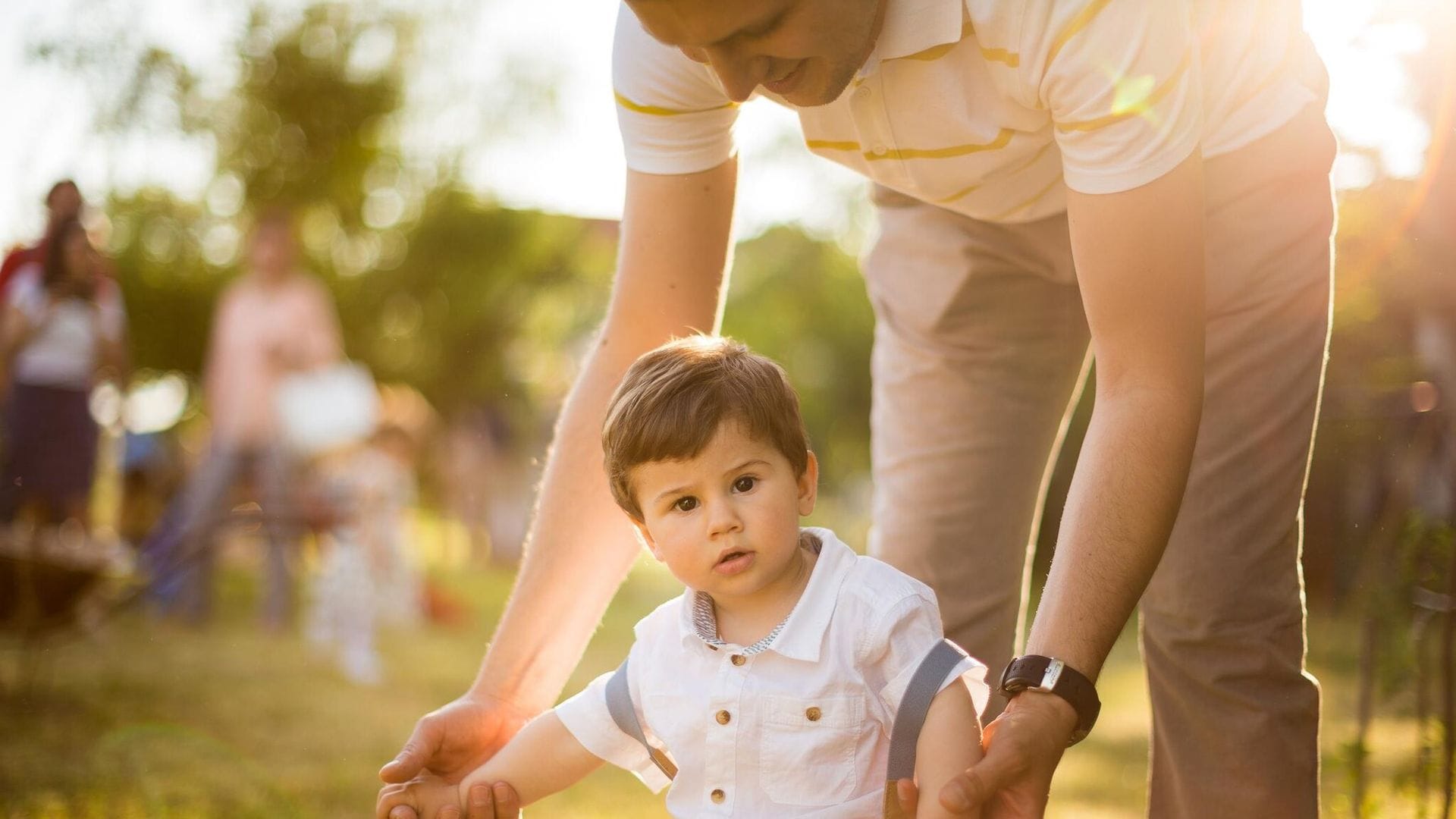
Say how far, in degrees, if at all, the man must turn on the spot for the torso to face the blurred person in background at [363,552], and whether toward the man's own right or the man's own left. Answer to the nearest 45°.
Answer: approximately 90° to the man's own right
